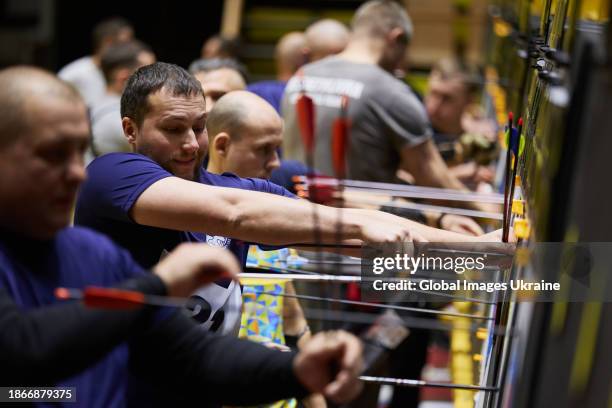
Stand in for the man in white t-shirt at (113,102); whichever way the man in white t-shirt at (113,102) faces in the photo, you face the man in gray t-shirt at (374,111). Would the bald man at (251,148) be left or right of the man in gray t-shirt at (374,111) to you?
right

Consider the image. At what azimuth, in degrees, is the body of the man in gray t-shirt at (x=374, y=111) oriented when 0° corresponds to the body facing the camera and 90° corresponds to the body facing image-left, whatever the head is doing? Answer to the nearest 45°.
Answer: approximately 225°

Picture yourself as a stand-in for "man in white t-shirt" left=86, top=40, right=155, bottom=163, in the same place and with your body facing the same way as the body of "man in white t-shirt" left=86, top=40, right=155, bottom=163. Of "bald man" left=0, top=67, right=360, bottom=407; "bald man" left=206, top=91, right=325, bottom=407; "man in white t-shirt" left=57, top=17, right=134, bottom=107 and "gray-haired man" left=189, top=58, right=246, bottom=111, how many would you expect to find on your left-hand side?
1

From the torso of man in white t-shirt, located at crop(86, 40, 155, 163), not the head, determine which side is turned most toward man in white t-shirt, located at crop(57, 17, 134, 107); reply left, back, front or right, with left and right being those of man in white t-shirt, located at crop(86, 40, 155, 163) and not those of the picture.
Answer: left

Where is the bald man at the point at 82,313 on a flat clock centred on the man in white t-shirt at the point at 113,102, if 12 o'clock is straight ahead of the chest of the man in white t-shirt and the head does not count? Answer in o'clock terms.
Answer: The bald man is roughly at 3 o'clock from the man in white t-shirt.

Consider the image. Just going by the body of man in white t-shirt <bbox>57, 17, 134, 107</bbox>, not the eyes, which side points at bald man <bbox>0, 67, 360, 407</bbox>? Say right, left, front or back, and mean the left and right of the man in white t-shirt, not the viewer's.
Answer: right

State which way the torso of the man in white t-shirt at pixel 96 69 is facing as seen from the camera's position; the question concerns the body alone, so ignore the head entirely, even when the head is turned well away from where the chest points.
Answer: to the viewer's right

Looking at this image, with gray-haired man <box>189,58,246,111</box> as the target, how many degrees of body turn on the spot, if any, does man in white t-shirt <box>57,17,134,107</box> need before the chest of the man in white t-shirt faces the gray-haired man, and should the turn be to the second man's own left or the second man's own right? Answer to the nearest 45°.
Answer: approximately 90° to the second man's own right

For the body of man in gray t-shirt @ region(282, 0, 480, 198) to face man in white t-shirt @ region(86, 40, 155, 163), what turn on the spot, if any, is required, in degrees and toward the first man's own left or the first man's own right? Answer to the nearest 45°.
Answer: approximately 90° to the first man's own left

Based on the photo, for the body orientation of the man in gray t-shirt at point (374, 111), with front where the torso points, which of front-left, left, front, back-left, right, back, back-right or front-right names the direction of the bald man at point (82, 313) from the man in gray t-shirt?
back-right

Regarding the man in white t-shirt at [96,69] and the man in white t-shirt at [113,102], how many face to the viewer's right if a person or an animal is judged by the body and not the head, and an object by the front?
2

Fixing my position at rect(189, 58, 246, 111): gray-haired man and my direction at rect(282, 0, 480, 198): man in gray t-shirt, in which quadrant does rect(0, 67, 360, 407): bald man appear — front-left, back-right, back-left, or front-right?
back-right

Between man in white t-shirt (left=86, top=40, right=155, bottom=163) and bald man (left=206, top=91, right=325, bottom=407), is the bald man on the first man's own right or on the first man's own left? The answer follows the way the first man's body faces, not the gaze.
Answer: on the first man's own right

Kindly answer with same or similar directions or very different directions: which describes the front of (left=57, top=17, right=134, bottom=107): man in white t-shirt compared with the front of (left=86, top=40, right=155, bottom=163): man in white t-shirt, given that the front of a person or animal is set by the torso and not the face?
same or similar directions

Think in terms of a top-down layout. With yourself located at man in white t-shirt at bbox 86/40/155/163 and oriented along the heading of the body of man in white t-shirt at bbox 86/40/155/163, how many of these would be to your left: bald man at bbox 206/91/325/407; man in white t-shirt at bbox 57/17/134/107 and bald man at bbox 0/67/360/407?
1

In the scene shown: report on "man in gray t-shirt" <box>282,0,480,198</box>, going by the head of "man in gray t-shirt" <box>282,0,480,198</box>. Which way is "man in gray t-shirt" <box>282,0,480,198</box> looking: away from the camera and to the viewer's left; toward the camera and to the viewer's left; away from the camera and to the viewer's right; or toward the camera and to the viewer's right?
away from the camera and to the viewer's right
